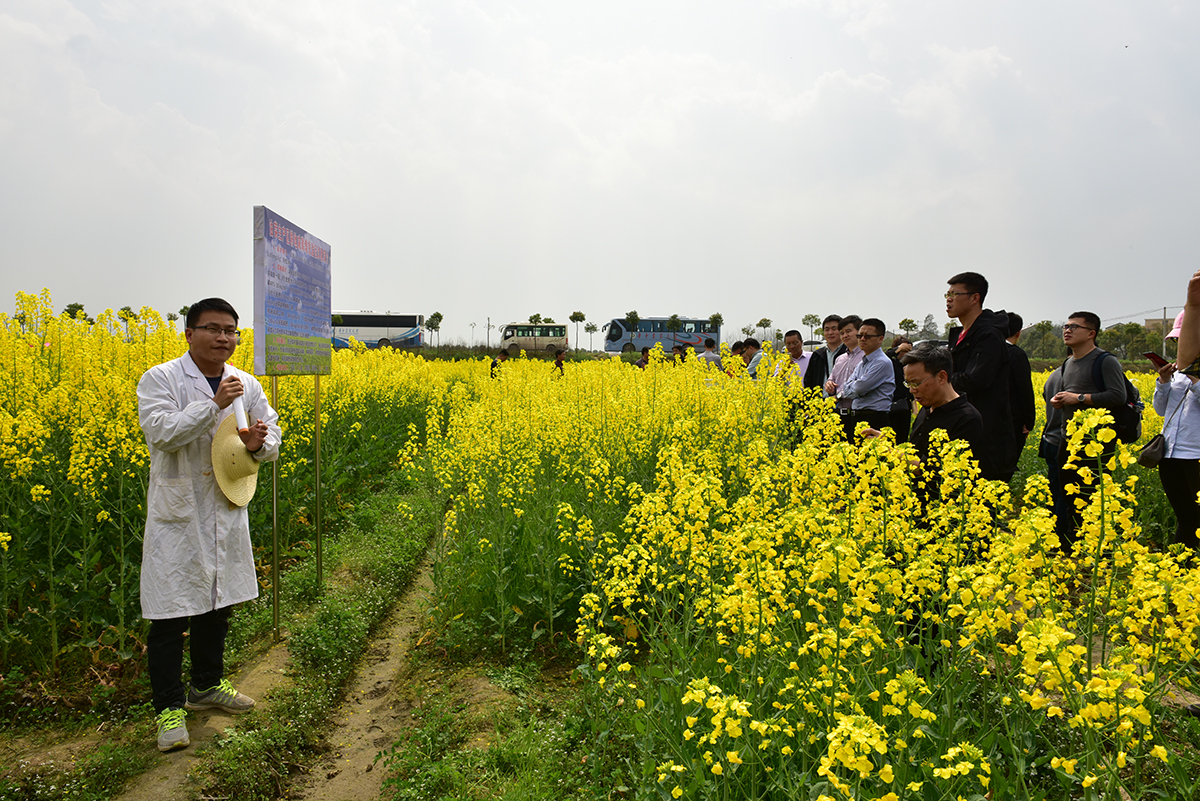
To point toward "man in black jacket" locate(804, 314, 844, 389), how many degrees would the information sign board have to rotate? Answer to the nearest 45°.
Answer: approximately 45° to its left

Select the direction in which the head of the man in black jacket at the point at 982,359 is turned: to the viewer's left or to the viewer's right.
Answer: to the viewer's left

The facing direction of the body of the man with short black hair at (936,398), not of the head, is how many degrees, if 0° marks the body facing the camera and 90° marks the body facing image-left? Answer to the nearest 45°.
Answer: approximately 45°

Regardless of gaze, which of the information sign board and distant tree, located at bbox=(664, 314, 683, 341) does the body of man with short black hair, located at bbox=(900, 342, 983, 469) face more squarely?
the information sign board

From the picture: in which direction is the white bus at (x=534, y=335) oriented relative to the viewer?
to the viewer's left

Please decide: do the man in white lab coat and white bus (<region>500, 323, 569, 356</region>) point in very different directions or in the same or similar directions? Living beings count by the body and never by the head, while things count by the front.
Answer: very different directions

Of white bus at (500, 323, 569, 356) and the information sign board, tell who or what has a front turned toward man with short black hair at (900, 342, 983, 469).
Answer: the information sign board

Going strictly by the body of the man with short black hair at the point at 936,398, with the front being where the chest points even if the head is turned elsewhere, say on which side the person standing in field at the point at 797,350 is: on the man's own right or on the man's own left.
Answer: on the man's own right

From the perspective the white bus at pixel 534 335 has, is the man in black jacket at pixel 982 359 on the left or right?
on its left

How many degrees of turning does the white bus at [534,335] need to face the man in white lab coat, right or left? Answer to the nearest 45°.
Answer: approximately 90° to its left

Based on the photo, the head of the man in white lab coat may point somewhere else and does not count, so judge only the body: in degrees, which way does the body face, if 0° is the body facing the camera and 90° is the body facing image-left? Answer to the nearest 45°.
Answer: approximately 315°

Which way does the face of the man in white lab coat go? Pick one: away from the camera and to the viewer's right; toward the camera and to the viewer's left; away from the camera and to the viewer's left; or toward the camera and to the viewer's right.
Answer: toward the camera and to the viewer's right

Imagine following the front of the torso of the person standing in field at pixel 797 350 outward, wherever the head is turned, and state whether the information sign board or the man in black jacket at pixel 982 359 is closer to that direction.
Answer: the information sign board

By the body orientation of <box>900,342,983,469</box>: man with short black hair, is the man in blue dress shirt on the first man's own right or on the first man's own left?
on the first man's own right
